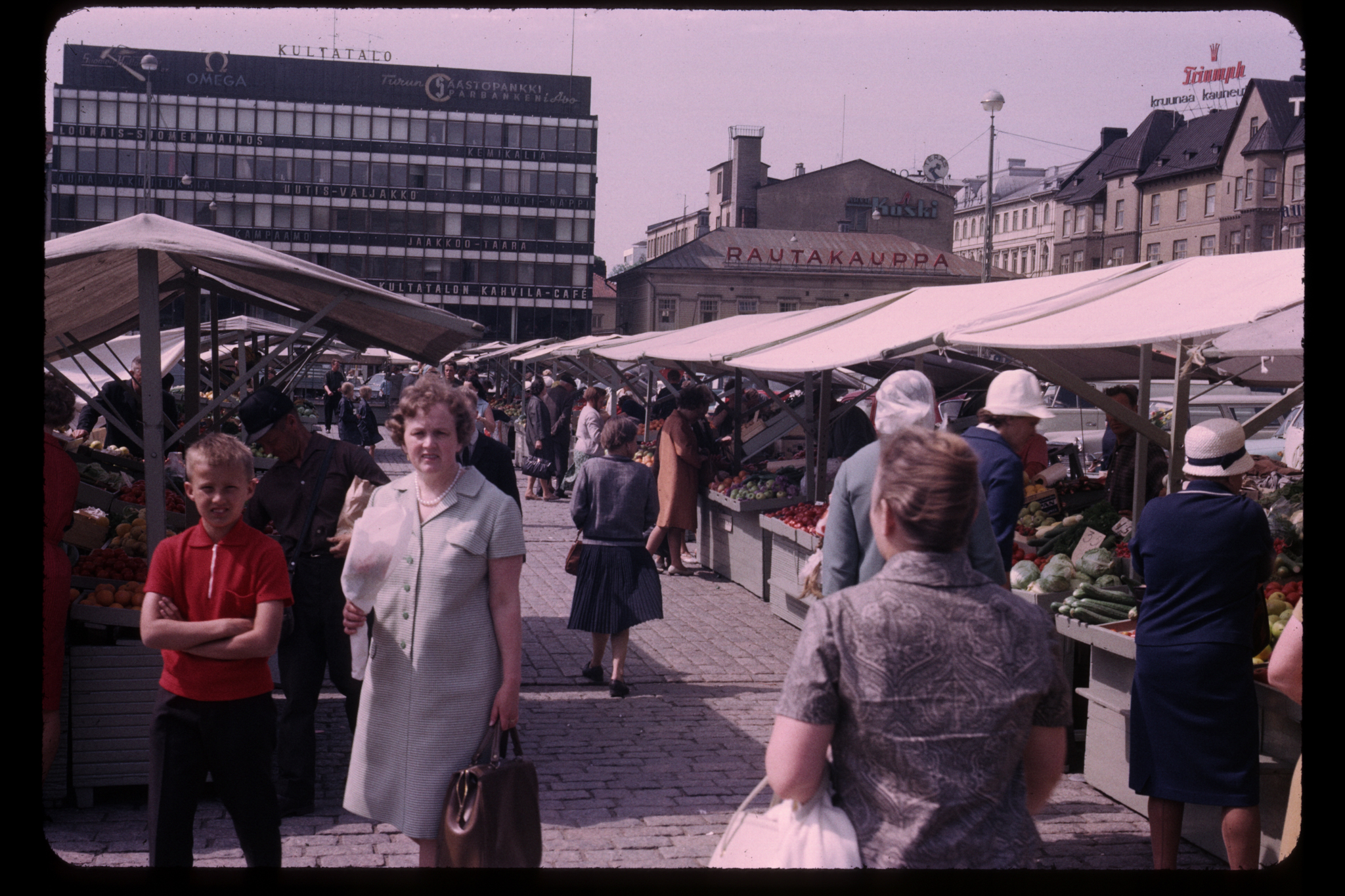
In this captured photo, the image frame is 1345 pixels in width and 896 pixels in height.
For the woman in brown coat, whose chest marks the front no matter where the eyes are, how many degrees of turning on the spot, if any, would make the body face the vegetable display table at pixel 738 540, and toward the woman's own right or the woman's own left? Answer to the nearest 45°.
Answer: approximately 45° to the woman's own right

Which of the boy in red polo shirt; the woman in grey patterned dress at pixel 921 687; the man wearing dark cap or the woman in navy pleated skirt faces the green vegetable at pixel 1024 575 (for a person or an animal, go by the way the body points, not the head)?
the woman in grey patterned dress

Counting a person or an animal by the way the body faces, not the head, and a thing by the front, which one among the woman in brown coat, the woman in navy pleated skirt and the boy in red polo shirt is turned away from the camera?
the woman in navy pleated skirt

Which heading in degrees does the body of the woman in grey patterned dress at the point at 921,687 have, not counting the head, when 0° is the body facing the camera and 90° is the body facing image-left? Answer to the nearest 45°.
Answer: approximately 180°

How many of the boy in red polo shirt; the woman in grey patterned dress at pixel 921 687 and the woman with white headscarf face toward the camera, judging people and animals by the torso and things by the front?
1

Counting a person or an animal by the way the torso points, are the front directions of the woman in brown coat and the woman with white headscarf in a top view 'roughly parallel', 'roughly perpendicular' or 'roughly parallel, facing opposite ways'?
roughly perpendicular

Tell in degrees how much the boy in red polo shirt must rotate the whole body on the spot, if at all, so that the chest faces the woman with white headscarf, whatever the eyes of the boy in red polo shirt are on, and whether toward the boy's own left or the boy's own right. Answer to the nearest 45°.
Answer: approximately 90° to the boy's own left

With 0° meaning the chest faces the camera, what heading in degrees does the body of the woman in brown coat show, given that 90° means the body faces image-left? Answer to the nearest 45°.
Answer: approximately 270°

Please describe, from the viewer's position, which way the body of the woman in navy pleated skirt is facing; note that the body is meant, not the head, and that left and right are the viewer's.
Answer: facing away from the viewer

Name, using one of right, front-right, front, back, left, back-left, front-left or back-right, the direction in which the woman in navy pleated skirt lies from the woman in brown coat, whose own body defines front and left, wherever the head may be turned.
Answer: right
